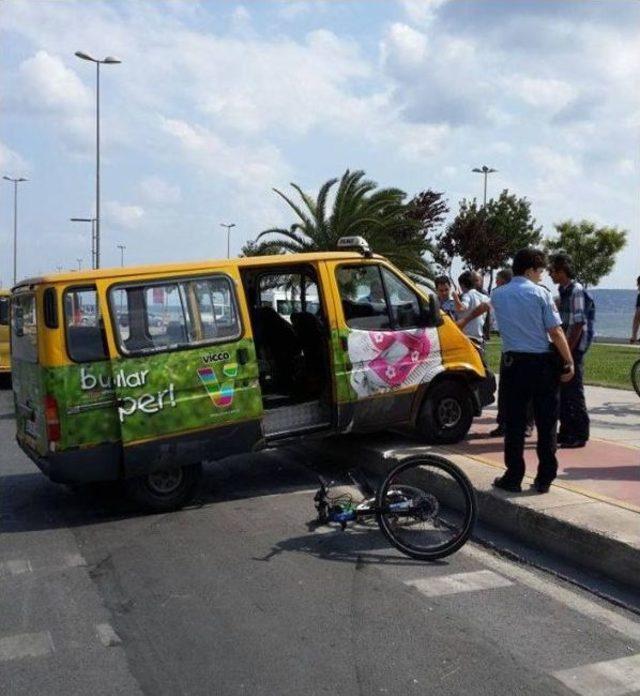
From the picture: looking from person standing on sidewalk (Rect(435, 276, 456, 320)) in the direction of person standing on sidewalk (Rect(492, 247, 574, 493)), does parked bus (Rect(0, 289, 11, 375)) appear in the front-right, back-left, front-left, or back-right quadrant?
back-right

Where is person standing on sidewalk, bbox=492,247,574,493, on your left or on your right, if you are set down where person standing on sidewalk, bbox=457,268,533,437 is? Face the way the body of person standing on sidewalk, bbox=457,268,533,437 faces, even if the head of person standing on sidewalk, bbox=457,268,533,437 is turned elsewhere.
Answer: on your left

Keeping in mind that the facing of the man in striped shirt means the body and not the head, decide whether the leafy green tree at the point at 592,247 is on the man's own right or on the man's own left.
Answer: on the man's own right

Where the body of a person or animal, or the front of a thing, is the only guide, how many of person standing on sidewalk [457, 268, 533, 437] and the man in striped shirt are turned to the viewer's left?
2

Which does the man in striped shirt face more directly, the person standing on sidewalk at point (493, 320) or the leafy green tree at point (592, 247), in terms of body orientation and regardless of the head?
the person standing on sidewalk

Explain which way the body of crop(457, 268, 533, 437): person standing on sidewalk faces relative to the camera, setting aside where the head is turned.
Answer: to the viewer's left

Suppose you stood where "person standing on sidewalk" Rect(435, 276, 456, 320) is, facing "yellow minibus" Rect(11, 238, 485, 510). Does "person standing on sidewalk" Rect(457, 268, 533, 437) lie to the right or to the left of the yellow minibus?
left

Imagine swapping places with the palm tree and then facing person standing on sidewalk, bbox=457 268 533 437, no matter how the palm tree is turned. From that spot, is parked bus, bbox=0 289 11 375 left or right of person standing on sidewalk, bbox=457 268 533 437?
right

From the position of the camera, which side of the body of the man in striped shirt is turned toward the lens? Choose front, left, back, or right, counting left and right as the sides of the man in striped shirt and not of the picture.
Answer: left
